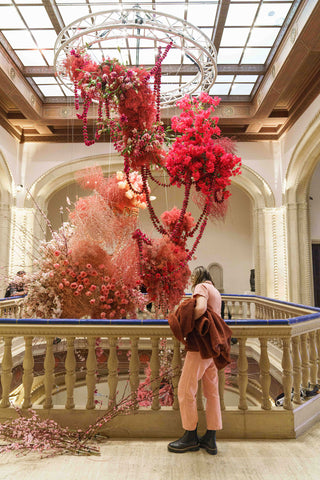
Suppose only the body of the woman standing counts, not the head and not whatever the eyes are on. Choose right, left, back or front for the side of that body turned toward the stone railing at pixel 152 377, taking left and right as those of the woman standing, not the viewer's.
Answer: front

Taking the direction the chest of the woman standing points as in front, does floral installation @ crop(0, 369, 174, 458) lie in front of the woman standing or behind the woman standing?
in front

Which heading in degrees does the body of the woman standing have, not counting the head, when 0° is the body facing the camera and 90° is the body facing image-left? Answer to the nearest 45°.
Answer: approximately 135°

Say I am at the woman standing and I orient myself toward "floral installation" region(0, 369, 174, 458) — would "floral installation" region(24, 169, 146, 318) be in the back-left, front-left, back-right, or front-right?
front-right

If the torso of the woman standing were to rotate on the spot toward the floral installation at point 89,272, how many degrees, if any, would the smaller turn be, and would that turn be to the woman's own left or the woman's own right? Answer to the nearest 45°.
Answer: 0° — they already face it

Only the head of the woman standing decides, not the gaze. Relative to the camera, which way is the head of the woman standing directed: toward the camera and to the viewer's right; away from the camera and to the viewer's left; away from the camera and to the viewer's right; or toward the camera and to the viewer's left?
away from the camera and to the viewer's left
